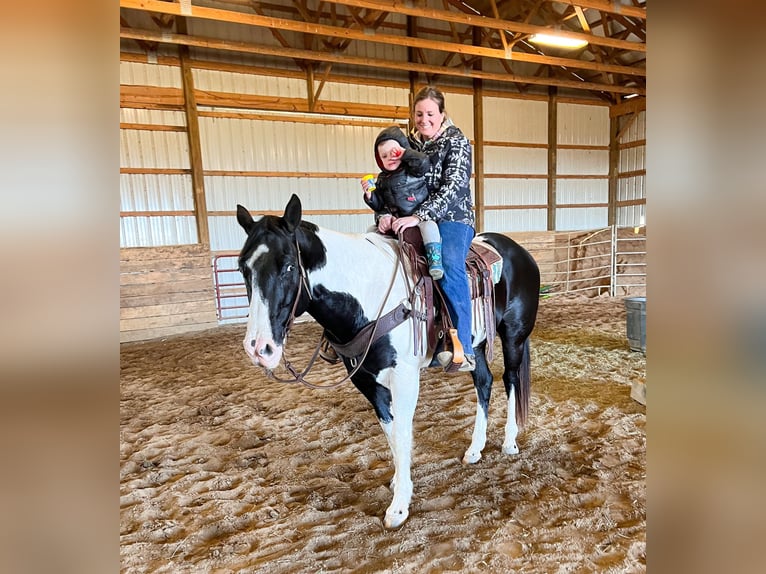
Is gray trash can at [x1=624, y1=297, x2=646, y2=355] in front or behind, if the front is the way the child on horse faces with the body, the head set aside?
behind

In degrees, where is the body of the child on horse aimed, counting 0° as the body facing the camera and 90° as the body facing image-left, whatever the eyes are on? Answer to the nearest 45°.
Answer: approximately 45°

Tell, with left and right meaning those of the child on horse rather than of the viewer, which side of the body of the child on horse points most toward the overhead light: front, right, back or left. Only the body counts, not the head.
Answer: back

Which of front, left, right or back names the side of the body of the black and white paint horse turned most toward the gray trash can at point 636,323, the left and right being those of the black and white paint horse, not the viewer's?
back

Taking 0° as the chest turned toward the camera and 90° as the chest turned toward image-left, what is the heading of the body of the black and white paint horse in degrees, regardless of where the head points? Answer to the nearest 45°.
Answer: approximately 45°
